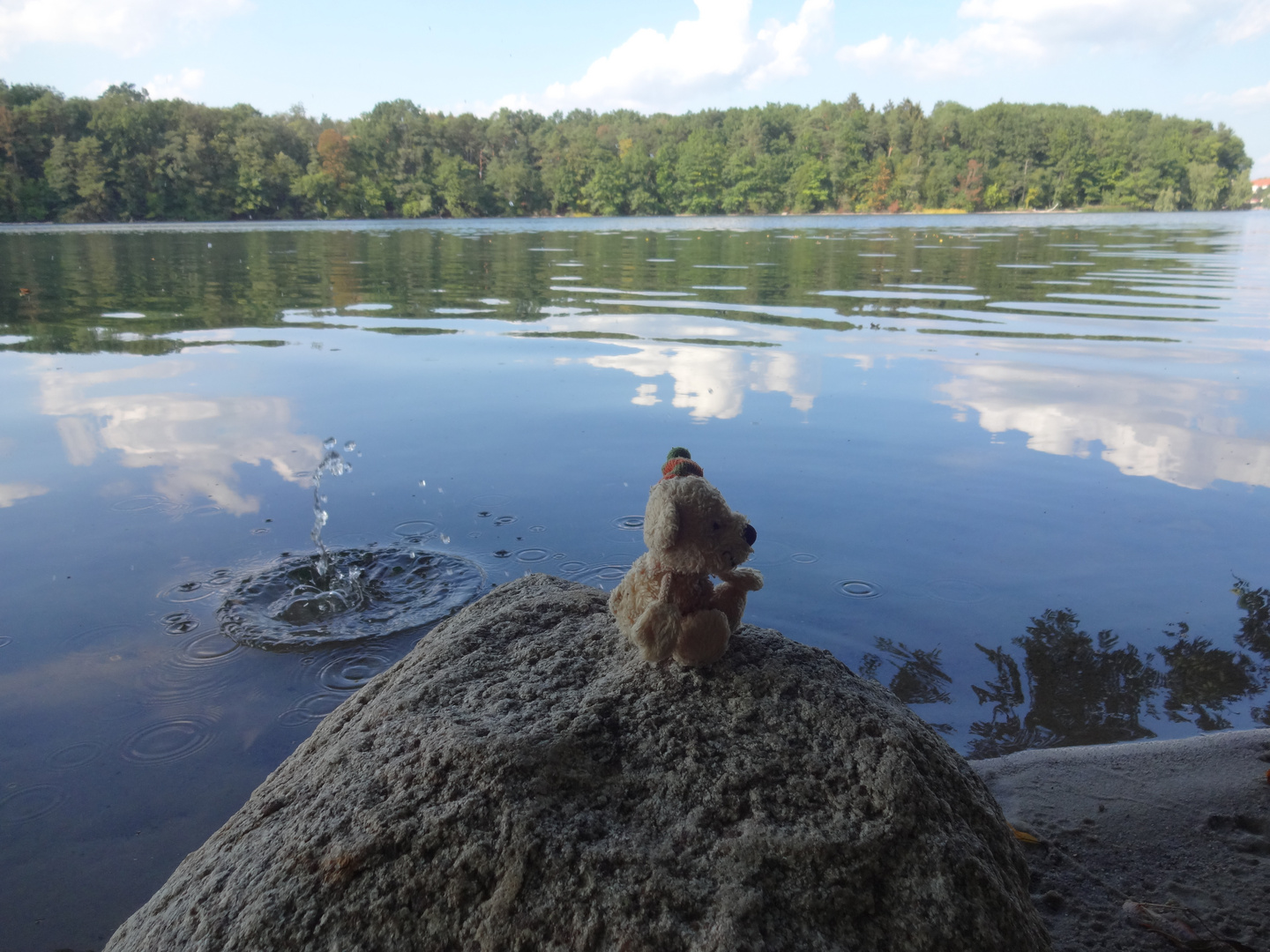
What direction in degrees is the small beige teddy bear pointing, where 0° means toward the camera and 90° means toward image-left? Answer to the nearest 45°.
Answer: approximately 270°
